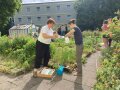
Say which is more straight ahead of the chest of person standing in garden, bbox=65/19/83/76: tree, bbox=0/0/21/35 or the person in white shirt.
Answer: the person in white shirt

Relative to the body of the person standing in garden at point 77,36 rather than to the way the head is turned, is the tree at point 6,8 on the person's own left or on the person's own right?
on the person's own right

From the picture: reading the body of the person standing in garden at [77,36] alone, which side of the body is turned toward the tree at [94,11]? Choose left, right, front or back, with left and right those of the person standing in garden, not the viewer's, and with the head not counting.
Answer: right

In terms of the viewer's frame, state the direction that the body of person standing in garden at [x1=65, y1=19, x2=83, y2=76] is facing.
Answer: to the viewer's left

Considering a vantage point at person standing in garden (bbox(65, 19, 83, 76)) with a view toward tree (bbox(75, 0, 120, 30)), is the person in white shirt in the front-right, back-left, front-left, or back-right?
back-left

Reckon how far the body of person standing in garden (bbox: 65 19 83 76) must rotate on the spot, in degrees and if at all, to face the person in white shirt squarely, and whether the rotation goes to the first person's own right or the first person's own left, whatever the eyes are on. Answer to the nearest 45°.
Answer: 0° — they already face them
